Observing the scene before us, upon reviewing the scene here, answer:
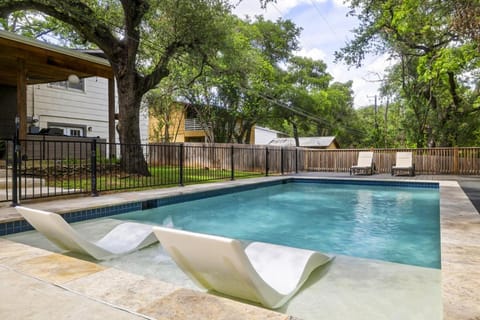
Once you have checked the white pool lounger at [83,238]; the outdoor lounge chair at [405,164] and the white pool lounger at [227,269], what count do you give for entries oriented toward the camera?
1

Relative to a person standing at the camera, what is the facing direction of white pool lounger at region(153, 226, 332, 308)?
facing away from the viewer and to the right of the viewer

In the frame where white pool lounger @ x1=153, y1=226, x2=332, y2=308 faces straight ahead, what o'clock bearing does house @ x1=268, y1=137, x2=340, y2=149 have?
The house is roughly at 11 o'clock from the white pool lounger.

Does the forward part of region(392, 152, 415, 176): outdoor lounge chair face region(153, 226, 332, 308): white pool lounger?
yes

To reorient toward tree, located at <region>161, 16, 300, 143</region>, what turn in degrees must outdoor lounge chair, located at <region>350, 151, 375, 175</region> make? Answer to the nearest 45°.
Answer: approximately 90° to its right

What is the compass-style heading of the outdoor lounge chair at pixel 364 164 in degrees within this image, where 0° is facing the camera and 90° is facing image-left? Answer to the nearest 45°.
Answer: approximately 45°

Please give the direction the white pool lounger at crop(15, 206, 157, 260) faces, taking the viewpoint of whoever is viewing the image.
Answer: facing away from the viewer and to the right of the viewer
